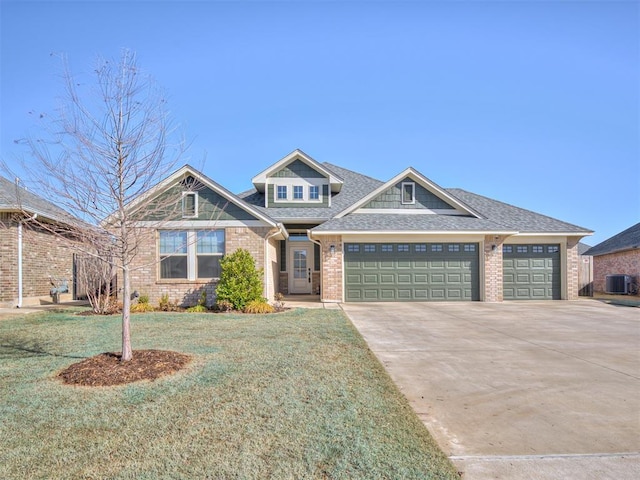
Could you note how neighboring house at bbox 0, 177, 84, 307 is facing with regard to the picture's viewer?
facing the viewer

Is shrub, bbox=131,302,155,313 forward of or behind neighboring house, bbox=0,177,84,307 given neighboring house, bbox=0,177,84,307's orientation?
forward

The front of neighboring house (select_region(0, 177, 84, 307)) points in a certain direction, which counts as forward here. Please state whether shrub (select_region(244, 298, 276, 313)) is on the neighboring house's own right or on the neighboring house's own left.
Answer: on the neighboring house's own left

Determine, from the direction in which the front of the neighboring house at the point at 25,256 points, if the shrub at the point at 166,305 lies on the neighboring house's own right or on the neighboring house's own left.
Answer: on the neighboring house's own left

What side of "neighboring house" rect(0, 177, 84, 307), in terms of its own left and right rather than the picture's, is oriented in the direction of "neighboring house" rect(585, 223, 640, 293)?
left

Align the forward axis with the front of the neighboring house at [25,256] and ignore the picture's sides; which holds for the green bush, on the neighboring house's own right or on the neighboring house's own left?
on the neighboring house's own left

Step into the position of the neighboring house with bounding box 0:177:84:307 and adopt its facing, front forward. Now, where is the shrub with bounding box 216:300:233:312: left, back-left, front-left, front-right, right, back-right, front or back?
front-left

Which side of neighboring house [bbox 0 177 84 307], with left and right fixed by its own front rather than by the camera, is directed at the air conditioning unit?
left
